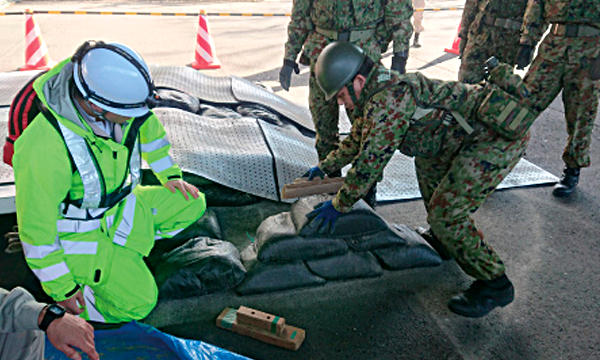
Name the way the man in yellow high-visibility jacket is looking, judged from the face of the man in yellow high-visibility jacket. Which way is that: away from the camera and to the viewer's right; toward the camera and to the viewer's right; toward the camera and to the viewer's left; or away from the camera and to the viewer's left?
toward the camera and to the viewer's right

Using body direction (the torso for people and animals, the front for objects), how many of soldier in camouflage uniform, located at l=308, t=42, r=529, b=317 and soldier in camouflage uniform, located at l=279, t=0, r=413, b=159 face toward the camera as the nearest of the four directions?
1

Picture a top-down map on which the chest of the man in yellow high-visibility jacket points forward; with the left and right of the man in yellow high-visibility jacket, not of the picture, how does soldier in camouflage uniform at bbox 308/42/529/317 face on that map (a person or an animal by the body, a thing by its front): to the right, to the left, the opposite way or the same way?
the opposite way

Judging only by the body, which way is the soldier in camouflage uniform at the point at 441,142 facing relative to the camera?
to the viewer's left

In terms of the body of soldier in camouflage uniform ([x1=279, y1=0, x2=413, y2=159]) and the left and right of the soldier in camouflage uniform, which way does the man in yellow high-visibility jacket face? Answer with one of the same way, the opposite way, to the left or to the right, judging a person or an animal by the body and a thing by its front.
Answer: to the left

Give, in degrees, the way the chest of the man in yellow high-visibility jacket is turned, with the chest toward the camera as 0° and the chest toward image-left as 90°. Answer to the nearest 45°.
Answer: approximately 315°

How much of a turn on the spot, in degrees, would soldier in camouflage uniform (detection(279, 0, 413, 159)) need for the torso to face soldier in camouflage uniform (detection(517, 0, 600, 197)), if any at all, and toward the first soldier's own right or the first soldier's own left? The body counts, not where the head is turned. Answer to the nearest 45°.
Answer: approximately 90° to the first soldier's own left

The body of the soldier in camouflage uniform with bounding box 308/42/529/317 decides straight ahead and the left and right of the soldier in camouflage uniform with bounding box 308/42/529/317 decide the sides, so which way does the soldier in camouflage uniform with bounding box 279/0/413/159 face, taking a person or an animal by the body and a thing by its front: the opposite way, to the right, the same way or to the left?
to the left

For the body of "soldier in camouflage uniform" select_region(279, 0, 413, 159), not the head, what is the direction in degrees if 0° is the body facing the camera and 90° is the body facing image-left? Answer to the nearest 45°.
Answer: approximately 0°

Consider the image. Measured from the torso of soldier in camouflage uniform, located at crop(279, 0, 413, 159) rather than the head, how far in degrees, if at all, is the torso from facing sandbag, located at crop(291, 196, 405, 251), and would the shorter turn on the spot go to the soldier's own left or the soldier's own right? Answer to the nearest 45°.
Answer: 0° — they already face it
